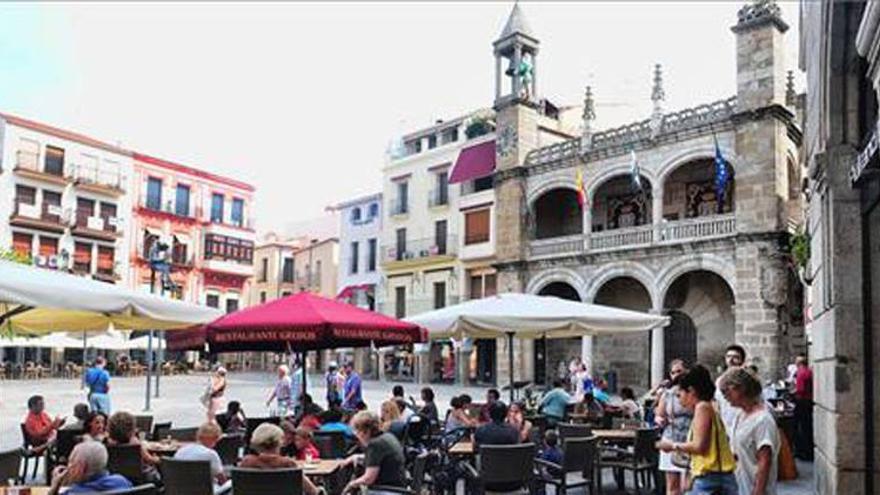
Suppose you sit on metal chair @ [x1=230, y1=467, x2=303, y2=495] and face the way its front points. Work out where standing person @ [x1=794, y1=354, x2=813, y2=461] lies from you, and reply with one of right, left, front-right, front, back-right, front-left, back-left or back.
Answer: front-right

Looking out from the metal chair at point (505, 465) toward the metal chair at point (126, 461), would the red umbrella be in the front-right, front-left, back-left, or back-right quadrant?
front-right

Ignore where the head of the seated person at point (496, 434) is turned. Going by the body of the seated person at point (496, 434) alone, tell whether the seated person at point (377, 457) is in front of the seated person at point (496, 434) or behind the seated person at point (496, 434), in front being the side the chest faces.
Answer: behind

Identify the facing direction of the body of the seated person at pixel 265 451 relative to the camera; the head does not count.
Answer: away from the camera

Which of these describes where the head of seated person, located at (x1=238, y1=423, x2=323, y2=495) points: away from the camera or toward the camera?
away from the camera

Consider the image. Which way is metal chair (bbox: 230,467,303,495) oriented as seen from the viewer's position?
away from the camera

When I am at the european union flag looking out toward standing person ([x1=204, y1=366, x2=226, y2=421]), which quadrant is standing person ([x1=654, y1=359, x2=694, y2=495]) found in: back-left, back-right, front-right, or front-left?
front-left

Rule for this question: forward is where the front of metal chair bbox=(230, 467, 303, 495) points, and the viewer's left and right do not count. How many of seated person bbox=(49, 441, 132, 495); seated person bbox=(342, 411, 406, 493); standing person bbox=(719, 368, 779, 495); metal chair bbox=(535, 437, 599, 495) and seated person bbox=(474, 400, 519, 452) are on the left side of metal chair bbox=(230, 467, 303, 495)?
1

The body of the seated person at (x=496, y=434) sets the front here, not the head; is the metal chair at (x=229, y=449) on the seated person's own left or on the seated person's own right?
on the seated person's own left
